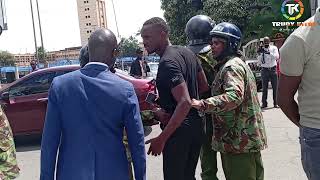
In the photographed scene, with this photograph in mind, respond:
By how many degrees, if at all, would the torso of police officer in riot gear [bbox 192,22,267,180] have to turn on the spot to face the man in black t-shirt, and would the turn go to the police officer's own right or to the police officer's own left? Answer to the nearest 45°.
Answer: approximately 45° to the police officer's own left

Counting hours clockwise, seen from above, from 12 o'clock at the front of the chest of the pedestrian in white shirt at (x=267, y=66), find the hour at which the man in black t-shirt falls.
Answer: The man in black t-shirt is roughly at 12 o'clock from the pedestrian in white shirt.

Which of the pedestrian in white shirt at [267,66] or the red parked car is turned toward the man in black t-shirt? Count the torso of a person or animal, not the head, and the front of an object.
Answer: the pedestrian in white shirt

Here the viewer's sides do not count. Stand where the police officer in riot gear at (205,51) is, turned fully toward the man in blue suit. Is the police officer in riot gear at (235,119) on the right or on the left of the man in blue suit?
left

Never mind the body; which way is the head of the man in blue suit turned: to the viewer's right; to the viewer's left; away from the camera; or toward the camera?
away from the camera

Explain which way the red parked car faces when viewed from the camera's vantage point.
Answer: facing to the left of the viewer

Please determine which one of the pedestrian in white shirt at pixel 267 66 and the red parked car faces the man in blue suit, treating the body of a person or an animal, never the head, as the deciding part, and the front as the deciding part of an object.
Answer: the pedestrian in white shirt

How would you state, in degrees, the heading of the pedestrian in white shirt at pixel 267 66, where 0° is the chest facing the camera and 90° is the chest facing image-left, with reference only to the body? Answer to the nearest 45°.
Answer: approximately 0°

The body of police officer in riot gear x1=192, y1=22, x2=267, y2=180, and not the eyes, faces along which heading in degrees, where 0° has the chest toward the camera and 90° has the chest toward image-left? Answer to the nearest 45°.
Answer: approximately 90°

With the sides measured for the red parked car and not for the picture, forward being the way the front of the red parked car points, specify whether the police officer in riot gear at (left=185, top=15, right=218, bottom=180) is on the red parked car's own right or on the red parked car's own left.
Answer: on the red parked car's own left
